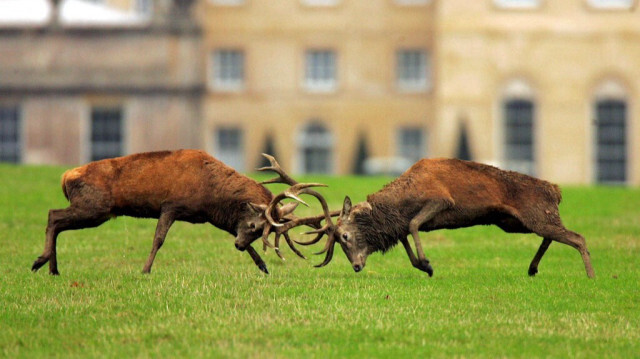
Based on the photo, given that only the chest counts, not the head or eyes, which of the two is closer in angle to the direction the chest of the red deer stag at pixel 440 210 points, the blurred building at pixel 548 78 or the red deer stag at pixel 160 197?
the red deer stag

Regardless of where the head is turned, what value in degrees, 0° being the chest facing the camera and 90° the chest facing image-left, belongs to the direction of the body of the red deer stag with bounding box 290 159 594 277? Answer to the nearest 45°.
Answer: approximately 90°

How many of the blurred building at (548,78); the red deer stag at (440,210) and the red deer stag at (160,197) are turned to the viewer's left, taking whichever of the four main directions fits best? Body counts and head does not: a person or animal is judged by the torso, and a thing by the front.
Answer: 1

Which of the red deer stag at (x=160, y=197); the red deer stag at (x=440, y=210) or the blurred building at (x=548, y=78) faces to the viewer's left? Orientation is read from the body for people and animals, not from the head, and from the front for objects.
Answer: the red deer stag at (x=440, y=210)

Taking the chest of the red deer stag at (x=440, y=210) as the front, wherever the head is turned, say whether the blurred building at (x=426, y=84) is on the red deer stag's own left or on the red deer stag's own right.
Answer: on the red deer stag's own right

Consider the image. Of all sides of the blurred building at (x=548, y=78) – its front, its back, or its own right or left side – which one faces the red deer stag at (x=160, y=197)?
front

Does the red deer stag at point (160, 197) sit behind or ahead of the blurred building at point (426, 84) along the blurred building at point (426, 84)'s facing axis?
ahead

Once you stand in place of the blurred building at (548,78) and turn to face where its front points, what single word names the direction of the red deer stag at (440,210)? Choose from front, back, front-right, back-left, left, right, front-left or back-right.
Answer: front

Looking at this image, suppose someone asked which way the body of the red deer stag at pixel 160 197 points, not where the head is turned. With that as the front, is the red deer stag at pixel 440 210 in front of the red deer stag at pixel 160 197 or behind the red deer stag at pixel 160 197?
in front

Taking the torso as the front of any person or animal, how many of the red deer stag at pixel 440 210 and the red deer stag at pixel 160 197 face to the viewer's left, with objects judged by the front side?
1

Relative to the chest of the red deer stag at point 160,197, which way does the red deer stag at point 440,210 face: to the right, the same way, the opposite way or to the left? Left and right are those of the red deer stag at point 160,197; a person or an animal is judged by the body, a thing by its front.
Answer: the opposite way

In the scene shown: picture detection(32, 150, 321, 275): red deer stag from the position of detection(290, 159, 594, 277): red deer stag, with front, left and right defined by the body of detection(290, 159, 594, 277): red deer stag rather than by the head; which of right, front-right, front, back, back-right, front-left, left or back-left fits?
front

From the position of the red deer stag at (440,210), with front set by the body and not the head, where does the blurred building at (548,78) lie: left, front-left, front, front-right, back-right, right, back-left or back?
right

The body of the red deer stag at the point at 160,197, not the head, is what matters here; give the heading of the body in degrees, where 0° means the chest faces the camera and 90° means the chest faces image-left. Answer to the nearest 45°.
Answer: approximately 270°

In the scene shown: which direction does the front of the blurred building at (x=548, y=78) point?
toward the camera
